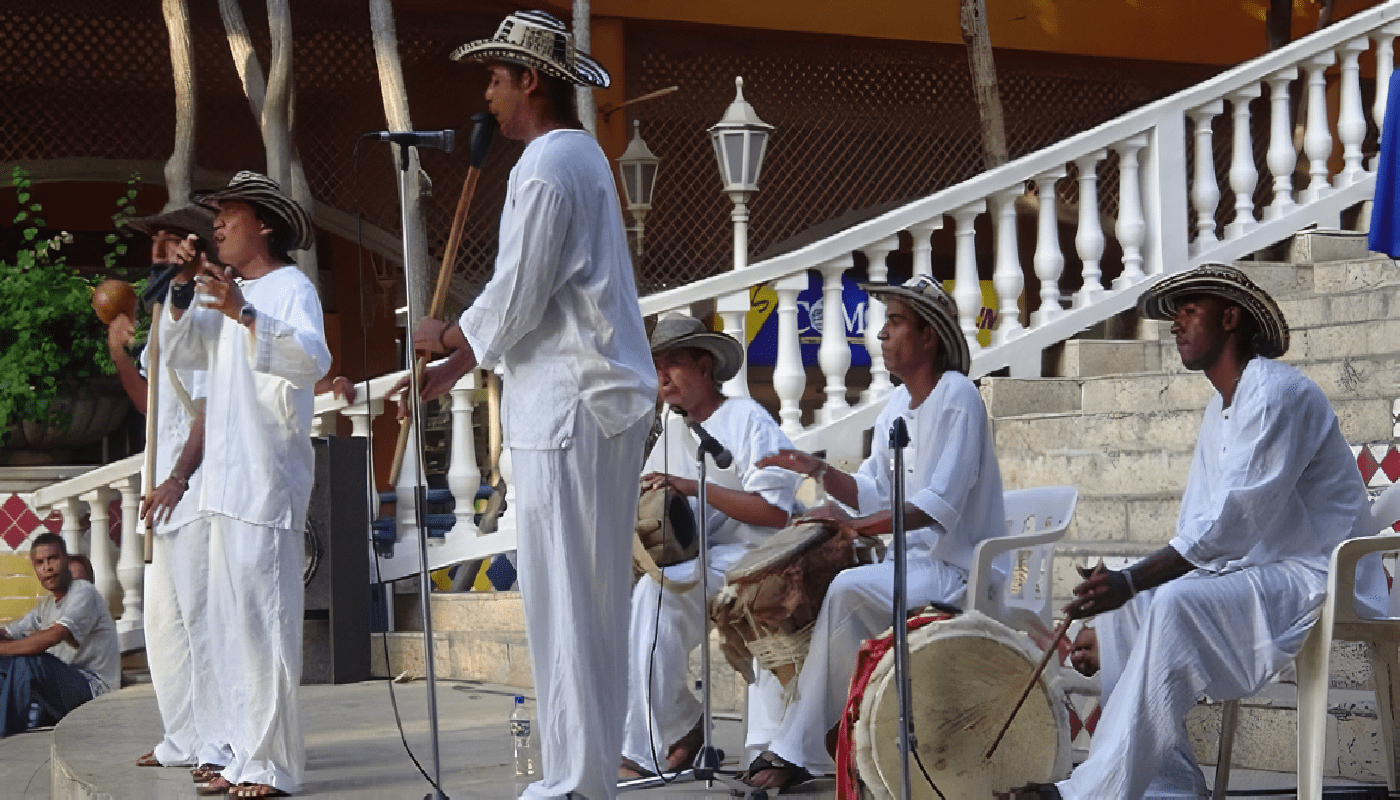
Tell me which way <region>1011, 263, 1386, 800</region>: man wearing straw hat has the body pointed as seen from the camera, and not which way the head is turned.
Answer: to the viewer's left

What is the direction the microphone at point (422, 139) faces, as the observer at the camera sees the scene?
facing to the right of the viewer

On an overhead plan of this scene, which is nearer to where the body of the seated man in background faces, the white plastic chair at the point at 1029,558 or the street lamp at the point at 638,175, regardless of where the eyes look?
the white plastic chair

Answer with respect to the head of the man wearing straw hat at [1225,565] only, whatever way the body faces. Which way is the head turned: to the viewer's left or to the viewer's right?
to the viewer's left

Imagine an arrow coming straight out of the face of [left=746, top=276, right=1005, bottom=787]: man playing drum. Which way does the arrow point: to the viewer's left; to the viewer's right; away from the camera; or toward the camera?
to the viewer's left
